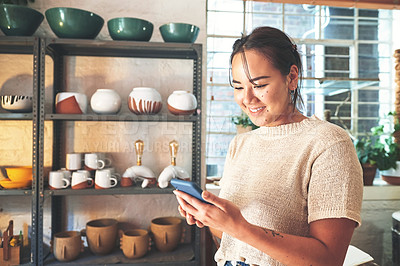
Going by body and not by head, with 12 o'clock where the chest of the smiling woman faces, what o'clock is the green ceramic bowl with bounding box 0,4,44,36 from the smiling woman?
The green ceramic bowl is roughly at 2 o'clock from the smiling woman.

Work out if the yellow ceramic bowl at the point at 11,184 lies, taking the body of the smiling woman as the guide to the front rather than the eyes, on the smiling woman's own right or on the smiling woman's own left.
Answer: on the smiling woman's own right

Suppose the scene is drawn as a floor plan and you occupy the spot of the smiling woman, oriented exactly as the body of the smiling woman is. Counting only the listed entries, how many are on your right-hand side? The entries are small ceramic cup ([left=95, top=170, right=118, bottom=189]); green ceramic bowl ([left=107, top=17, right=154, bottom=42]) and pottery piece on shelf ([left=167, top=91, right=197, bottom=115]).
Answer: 3

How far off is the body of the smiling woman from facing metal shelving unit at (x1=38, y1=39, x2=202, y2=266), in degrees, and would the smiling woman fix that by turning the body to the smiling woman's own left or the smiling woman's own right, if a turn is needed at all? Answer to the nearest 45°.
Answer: approximately 90° to the smiling woman's own right

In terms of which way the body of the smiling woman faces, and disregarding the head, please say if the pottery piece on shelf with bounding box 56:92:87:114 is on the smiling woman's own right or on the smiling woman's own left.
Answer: on the smiling woman's own right

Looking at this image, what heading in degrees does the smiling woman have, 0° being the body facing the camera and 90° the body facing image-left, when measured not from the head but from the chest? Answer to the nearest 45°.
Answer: approximately 45°

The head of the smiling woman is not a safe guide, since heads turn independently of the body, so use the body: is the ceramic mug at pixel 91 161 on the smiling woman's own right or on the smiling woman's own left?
on the smiling woman's own right

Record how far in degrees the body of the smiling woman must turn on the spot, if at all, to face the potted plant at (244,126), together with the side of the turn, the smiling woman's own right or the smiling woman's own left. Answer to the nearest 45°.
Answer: approximately 135° to the smiling woman's own right

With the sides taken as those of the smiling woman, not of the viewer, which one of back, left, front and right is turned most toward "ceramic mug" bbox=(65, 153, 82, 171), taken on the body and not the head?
right

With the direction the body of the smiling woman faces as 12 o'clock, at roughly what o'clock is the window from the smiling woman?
The window is roughly at 5 o'clock from the smiling woman.
